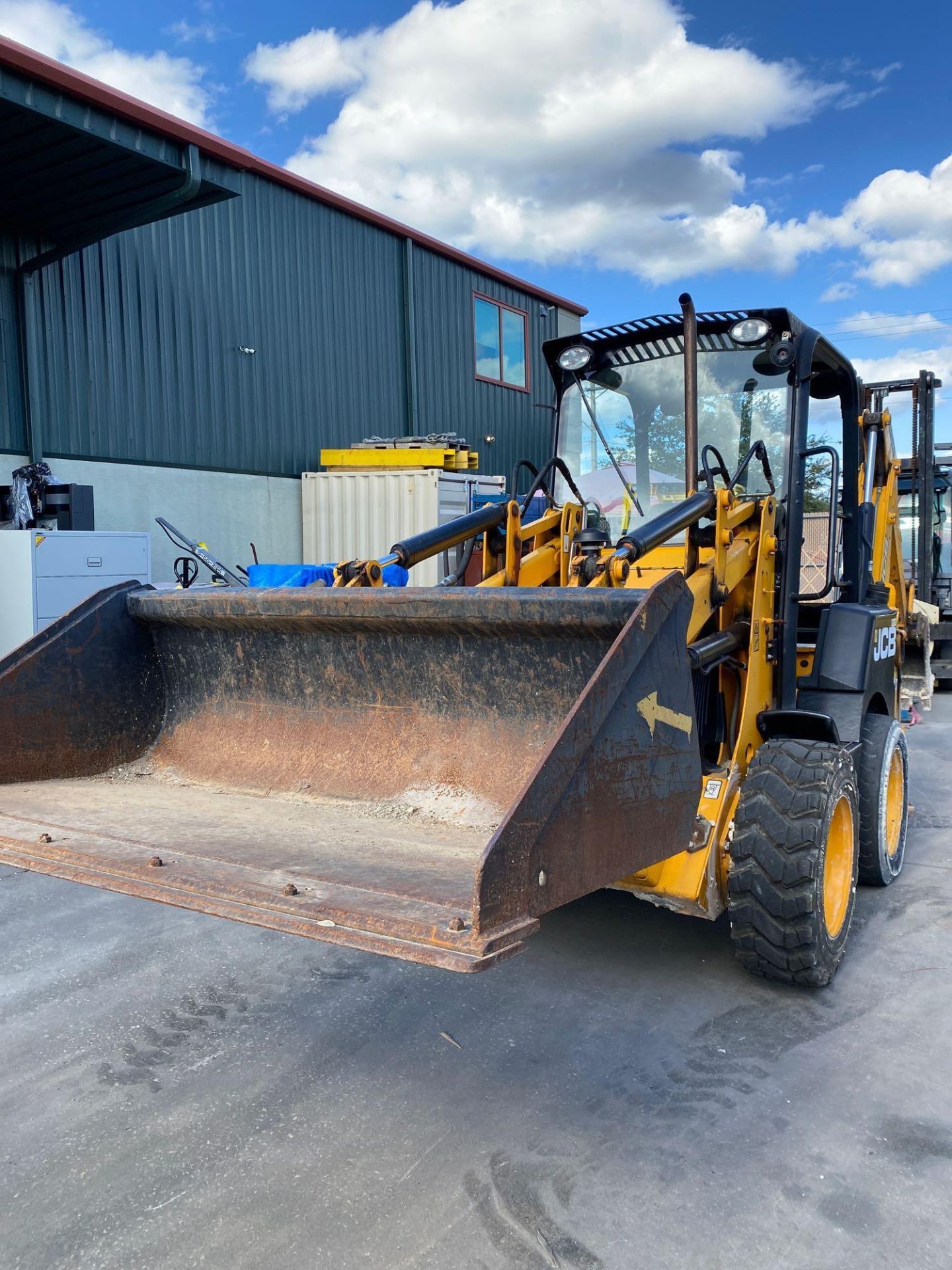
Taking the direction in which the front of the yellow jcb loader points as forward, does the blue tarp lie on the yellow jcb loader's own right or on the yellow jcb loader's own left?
on the yellow jcb loader's own right

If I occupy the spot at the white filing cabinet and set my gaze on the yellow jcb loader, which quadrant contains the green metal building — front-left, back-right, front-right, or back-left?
back-left

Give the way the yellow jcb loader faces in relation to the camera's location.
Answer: facing the viewer and to the left of the viewer

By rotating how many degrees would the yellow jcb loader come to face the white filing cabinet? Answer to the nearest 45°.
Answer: approximately 90° to its right

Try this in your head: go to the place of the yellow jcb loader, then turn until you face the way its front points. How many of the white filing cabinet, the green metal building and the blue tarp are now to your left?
0

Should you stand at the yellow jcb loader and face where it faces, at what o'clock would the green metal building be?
The green metal building is roughly at 4 o'clock from the yellow jcb loader.
